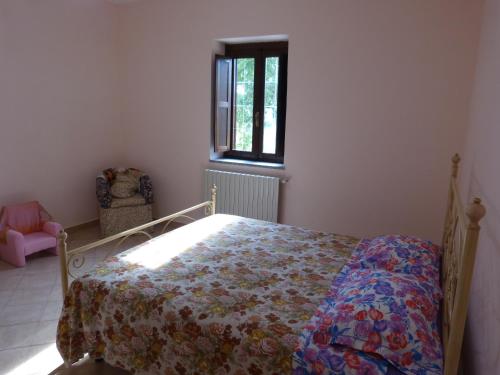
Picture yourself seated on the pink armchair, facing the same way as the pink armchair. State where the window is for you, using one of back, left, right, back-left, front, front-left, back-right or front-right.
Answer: front-left

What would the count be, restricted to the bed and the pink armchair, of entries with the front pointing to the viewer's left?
1

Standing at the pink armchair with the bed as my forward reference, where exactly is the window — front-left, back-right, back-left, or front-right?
front-left

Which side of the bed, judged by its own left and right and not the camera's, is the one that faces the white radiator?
right

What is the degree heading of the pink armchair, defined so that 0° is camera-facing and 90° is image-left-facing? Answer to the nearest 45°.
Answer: approximately 315°

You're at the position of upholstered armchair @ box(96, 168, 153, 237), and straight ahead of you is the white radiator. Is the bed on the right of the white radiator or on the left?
right

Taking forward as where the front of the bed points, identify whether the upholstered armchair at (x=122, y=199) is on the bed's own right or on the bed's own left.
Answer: on the bed's own right

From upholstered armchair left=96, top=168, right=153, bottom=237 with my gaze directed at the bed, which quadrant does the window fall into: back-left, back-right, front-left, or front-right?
front-left

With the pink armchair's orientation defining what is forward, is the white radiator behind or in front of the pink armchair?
in front

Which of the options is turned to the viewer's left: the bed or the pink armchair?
the bed

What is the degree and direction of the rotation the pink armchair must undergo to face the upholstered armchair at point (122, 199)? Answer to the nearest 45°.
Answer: approximately 45° to its left

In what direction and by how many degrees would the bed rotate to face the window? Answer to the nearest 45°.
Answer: approximately 90° to its right

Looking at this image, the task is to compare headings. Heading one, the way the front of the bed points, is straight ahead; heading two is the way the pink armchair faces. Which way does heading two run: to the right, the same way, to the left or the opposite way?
the opposite way

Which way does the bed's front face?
to the viewer's left
